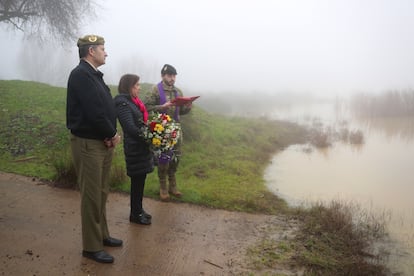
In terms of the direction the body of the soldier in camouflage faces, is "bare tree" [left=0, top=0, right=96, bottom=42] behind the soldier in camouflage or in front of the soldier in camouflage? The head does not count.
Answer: behind

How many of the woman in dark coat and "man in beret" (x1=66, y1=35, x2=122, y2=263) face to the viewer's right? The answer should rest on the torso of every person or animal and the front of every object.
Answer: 2

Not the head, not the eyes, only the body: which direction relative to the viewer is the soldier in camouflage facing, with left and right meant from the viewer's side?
facing the viewer and to the right of the viewer

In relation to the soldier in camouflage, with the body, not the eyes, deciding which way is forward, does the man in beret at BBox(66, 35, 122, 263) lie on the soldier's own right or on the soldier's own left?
on the soldier's own right

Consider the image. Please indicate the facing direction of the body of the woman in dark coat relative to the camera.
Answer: to the viewer's right

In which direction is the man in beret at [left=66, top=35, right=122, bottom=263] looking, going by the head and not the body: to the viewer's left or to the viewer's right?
to the viewer's right

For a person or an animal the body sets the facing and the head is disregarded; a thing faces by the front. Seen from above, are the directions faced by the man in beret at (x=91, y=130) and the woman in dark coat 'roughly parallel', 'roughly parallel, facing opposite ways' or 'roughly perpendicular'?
roughly parallel

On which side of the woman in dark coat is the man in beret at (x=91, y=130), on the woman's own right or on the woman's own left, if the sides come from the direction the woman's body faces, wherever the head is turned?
on the woman's own right

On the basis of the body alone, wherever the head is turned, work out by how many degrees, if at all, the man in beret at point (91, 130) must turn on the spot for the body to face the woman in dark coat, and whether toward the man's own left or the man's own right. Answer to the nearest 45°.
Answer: approximately 45° to the man's own left

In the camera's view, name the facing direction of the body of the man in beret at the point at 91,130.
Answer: to the viewer's right

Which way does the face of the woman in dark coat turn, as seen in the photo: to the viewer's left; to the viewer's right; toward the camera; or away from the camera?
to the viewer's right

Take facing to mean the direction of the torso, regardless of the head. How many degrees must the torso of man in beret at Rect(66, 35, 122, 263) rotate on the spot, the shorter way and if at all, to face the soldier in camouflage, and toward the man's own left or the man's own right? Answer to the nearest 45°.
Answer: approximately 45° to the man's own left

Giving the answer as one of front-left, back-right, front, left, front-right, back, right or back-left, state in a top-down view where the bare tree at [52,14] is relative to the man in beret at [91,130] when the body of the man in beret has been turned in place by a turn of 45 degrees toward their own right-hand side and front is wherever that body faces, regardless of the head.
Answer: back-left
